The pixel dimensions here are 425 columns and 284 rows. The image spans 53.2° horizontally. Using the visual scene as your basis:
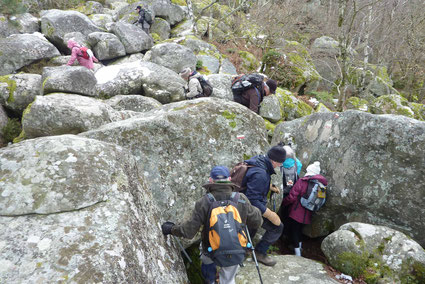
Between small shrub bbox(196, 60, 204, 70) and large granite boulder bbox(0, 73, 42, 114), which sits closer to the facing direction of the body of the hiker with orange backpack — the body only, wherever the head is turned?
the small shrub

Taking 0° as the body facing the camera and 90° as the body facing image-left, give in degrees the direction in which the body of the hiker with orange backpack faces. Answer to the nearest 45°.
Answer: approximately 180°

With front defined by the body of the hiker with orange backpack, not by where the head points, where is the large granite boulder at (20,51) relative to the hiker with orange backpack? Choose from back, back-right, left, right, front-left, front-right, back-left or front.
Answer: front-left

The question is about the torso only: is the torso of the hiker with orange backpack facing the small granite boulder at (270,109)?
yes

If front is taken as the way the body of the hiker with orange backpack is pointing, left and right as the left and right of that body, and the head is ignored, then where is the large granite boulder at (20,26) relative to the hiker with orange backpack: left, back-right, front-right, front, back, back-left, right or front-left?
front-left

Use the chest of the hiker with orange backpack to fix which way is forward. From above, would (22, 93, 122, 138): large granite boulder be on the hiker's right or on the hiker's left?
on the hiker's left

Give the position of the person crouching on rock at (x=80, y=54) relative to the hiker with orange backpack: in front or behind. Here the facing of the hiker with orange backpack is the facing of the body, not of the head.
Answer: in front

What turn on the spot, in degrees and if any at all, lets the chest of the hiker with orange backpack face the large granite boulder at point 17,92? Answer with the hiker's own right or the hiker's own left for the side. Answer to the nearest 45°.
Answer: approximately 45° to the hiker's own left

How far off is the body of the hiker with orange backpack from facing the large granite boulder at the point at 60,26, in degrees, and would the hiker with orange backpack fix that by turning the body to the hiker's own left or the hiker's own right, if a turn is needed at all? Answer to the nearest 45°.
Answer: approximately 45° to the hiker's own left
